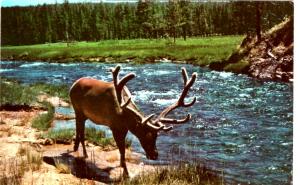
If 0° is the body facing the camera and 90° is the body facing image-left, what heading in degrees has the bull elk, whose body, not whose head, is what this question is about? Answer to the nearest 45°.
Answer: approximately 315°
